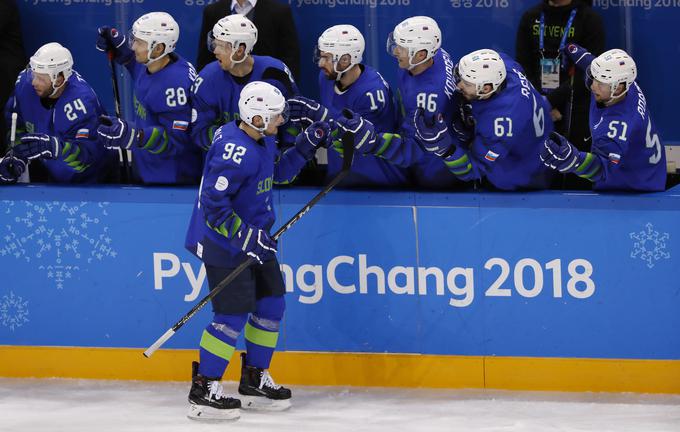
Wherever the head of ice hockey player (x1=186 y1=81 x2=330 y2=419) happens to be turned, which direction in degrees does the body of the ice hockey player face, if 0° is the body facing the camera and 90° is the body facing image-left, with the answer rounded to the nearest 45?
approximately 270°

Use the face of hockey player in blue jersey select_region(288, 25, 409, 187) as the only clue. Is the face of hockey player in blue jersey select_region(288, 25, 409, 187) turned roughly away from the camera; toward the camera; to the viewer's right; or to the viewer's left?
to the viewer's left

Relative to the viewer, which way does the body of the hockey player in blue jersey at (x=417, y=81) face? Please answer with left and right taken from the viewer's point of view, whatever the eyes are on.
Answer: facing to the left of the viewer

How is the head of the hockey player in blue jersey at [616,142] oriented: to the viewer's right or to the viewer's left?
to the viewer's left

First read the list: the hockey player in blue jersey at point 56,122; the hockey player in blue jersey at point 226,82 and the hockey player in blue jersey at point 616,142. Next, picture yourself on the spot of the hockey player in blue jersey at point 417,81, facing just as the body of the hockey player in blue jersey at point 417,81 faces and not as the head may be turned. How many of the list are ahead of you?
2

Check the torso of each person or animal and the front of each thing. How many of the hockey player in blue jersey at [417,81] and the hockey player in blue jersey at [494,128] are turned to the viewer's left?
2

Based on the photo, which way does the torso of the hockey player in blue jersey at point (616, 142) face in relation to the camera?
to the viewer's left

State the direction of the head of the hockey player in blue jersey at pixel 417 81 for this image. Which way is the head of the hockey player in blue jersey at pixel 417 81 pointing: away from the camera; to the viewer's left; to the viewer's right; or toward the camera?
to the viewer's left

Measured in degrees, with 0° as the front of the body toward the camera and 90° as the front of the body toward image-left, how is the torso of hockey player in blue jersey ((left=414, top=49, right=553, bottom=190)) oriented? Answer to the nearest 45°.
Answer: approximately 90°
